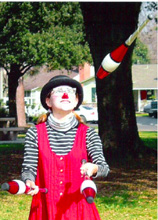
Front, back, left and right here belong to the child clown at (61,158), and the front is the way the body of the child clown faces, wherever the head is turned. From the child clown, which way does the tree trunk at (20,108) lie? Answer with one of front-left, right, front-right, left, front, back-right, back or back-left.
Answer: back

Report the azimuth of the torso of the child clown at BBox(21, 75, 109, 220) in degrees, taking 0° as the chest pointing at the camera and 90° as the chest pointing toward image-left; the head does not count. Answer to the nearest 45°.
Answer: approximately 0°

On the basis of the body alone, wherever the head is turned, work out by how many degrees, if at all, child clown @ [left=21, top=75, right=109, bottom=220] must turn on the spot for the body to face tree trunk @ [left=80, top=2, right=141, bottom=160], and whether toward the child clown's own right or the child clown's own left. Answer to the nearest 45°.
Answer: approximately 180°

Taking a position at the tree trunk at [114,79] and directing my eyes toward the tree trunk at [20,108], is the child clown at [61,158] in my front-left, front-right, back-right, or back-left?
back-left

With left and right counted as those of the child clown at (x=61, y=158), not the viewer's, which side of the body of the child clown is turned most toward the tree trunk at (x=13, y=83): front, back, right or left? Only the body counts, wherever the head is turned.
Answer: back
